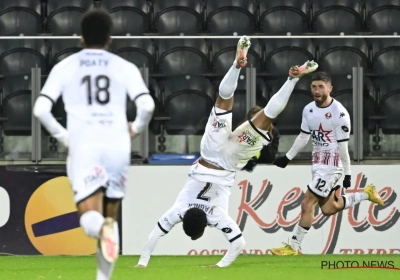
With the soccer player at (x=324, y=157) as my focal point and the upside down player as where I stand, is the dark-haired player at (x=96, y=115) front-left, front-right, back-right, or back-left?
back-right

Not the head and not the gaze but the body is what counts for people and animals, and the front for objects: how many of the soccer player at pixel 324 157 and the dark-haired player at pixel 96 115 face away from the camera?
1

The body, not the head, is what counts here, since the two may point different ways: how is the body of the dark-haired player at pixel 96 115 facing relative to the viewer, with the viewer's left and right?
facing away from the viewer

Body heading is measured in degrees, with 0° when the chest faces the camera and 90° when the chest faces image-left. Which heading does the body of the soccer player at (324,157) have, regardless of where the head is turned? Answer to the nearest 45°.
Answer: approximately 45°

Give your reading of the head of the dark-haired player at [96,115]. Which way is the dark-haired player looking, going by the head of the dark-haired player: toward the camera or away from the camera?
away from the camera

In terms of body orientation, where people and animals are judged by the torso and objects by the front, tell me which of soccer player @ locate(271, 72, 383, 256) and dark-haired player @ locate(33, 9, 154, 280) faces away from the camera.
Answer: the dark-haired player
